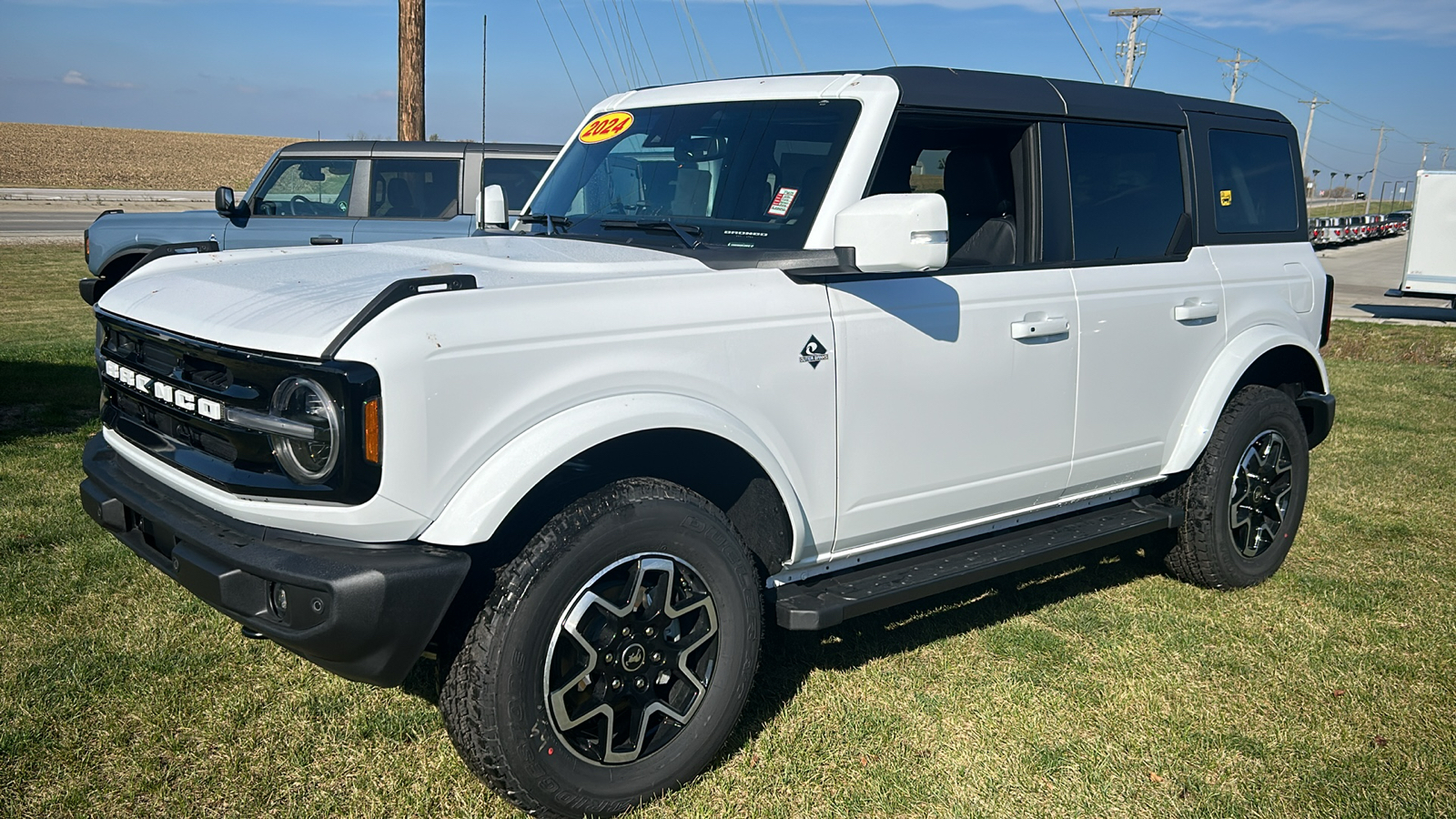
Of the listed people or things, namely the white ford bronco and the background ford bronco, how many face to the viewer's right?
0

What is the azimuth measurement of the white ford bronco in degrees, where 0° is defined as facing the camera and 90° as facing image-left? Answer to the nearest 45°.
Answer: approximately 45°

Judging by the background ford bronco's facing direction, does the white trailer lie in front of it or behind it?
behind

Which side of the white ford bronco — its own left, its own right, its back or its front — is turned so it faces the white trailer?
back

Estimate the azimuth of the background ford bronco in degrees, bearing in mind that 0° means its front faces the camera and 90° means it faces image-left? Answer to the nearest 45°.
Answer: approximately 90°

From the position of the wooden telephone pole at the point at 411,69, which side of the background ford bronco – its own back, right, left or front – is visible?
right

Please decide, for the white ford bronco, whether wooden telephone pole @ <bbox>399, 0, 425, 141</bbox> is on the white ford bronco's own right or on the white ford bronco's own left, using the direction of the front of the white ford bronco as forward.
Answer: on the white ford bronco's own right

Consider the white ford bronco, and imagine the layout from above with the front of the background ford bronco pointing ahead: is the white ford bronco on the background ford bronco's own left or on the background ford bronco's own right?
on the background ford bronco's own left

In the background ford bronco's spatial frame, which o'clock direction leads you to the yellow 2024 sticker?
The yellow 2024 sticker is roughly at 9 o'clock from the background ford bronco.
